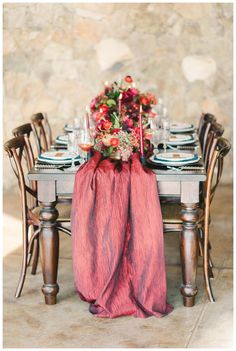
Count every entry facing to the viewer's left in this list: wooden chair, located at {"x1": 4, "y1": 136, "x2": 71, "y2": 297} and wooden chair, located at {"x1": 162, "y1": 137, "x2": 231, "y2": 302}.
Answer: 1

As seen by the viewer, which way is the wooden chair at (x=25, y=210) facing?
to the viewer's right

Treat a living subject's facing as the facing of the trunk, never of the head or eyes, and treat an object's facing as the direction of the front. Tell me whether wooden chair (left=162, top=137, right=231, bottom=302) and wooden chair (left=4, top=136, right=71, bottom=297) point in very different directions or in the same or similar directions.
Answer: very different directions

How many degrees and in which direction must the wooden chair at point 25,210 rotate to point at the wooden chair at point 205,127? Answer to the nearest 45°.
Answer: approximately 45° to its left

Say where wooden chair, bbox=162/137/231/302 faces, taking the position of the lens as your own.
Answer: facing to the left of the viewer
